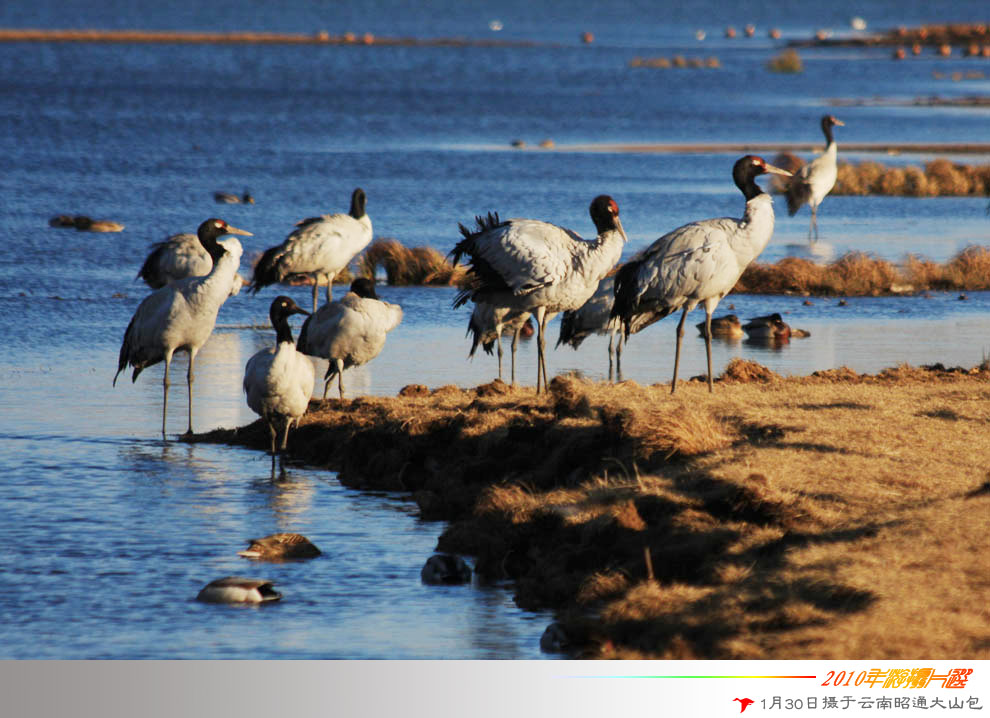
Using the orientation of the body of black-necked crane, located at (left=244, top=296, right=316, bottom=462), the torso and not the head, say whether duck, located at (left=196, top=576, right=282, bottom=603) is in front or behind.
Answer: in front

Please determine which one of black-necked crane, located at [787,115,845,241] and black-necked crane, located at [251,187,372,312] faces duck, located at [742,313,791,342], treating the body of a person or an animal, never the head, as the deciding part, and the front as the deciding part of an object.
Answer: black-necked crane, located at [251,187,372,312]

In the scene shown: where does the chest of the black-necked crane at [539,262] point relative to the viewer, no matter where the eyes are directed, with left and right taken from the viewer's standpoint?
facing to the right of the viewer

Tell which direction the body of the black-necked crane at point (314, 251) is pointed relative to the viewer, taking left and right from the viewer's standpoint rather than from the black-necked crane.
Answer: facing to the right of the viewer

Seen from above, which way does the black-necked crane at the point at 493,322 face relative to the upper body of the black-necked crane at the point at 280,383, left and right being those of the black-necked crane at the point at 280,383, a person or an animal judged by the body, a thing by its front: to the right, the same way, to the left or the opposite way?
to the left

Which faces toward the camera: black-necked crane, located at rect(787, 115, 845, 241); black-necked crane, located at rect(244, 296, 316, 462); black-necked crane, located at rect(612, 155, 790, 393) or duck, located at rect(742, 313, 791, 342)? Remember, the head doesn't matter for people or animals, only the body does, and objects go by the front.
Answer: black-necked crane, located at rect(244, 296, 316, 462)

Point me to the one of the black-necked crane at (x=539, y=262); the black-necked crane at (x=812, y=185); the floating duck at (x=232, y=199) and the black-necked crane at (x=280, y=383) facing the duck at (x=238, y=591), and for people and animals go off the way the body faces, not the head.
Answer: the black-necked crane at (x=280, y=383)

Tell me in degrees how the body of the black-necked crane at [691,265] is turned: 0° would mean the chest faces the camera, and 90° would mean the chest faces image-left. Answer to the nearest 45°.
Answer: approximately 270°

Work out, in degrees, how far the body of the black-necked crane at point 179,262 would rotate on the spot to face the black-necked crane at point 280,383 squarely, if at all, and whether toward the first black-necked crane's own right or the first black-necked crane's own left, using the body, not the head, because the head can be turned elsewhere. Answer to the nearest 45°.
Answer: approximately 90° to the first black-necked crane's own right

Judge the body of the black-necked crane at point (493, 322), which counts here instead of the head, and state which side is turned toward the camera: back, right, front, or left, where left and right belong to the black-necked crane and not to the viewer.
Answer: right
